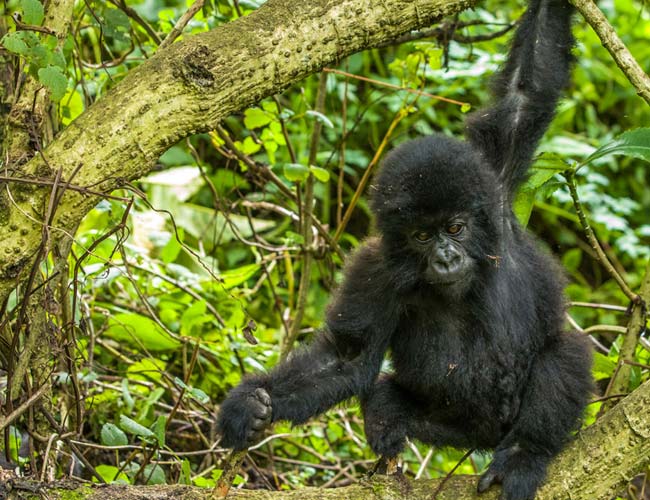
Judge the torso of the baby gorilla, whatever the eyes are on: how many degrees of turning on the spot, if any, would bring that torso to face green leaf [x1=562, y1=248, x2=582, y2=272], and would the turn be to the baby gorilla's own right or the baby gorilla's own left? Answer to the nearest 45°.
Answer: approximately 180°

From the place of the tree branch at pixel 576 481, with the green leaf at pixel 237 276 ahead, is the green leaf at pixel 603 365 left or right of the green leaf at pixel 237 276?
right

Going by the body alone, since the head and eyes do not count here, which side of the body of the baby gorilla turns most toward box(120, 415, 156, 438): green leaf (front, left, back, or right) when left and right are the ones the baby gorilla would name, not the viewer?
right

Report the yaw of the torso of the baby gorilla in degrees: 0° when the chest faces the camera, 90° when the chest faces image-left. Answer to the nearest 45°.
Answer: approximately 0°
